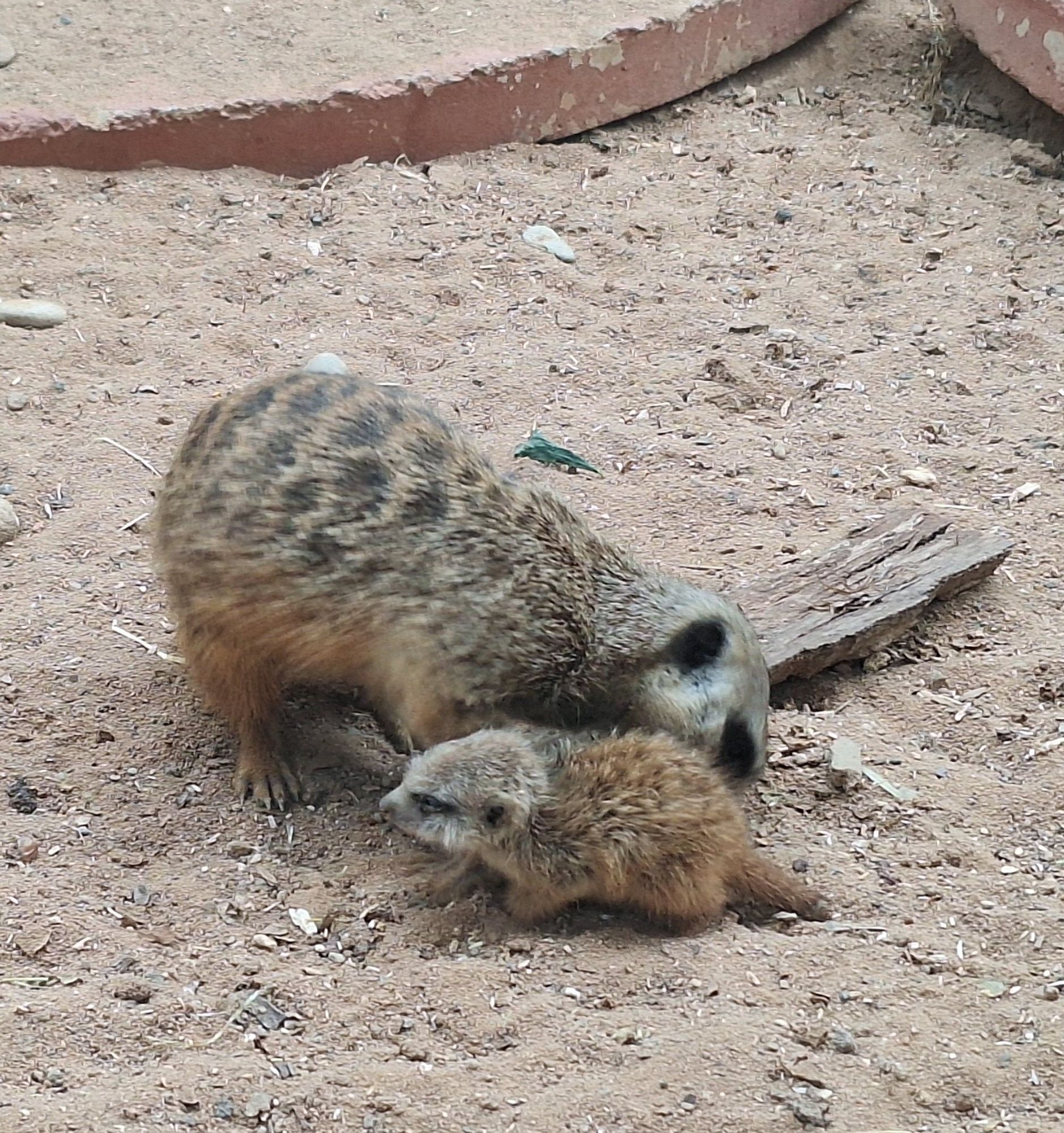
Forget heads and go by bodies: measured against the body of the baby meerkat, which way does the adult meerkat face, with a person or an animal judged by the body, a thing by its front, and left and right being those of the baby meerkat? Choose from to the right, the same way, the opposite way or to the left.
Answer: the opposite way

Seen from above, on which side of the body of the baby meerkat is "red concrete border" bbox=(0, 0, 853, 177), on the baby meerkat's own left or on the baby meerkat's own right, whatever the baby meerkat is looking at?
on the baby meerkat's own right

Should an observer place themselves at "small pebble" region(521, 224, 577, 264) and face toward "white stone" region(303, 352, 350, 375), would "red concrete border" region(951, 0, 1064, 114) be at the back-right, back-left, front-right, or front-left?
back-left

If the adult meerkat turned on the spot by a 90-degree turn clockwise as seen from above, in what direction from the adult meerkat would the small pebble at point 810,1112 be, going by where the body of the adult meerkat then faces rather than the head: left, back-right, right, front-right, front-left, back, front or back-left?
front-left

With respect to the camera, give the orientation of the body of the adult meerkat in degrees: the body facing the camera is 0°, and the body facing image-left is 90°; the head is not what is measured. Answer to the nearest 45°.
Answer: approximately 270°

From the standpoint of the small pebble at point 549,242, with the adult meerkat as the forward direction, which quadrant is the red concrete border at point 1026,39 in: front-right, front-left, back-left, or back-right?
back-left

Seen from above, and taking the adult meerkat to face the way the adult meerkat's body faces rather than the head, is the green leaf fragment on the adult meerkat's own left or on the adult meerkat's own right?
on the adult meerkat's own left

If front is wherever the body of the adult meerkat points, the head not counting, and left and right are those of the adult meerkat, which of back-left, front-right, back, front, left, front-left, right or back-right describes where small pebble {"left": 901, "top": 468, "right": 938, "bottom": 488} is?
front-left

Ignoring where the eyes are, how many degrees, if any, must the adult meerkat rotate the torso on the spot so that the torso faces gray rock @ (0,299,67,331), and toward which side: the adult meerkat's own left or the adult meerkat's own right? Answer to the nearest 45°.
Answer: approximately 135° to the adult meerkat's own left

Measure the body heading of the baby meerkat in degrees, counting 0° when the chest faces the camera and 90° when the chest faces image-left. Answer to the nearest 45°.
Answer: approximately 90°

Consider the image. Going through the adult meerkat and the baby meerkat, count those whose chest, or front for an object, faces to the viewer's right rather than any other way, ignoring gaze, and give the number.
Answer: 1

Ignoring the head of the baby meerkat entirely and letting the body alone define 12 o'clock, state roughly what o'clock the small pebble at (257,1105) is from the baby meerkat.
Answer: The small pebble is roughly at 10 o'clock from the baby meerkat.
